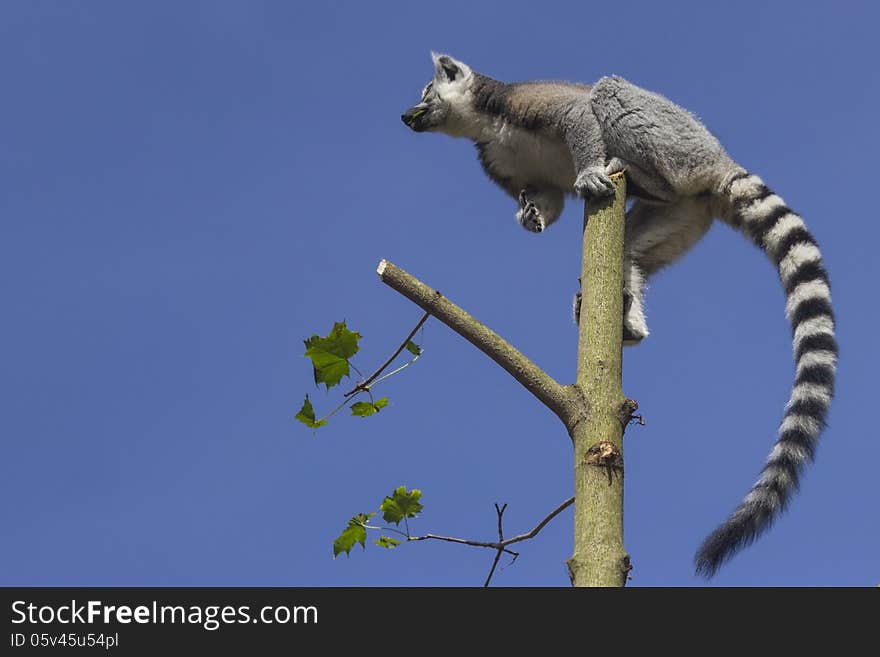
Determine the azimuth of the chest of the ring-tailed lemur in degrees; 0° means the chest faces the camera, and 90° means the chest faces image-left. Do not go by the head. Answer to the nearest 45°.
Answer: approximately 90°
